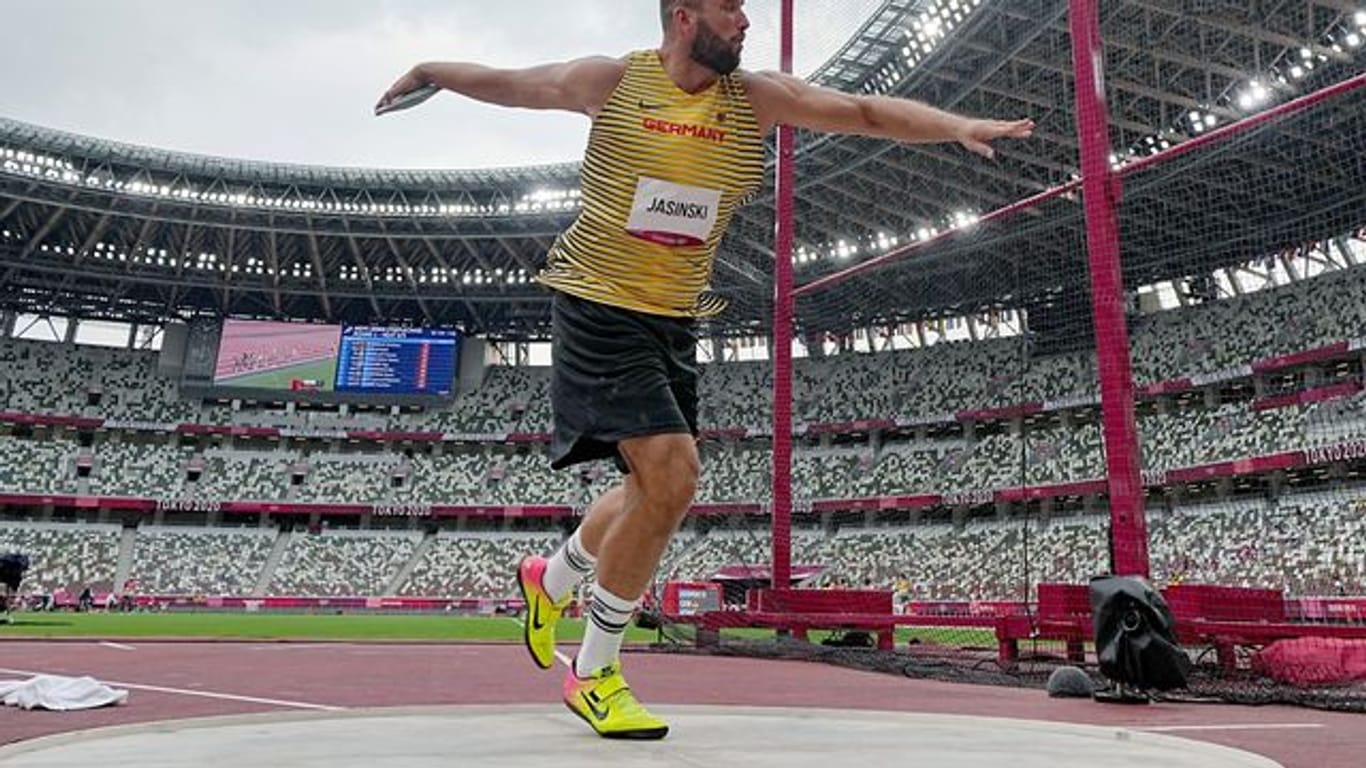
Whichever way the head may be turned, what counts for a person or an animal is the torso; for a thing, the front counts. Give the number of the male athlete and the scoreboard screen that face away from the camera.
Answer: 0

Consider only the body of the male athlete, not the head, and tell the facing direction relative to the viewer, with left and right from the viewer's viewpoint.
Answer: facing the viewer and to the right of the viewer

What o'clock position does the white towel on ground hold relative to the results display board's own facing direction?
The white towel on ground is roughly at 12 o'clock from the results display board.

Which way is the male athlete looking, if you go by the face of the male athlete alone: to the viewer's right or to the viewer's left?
to the viewer's right

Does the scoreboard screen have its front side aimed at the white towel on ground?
yes

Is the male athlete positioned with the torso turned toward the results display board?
no

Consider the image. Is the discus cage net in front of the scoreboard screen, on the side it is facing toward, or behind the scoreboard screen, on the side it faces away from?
in front

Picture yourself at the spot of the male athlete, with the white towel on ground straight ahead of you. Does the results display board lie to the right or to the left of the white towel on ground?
right

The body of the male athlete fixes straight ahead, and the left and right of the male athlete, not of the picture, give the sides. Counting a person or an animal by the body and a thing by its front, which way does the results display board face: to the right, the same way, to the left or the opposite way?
the same way

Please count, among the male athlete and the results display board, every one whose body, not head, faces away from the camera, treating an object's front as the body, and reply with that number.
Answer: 0

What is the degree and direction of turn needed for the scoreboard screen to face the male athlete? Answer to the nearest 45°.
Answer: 0° — it already faces them

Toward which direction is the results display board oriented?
toward the camera

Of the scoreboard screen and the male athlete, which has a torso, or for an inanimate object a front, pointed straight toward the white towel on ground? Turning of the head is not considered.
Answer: the scoreboard screen
